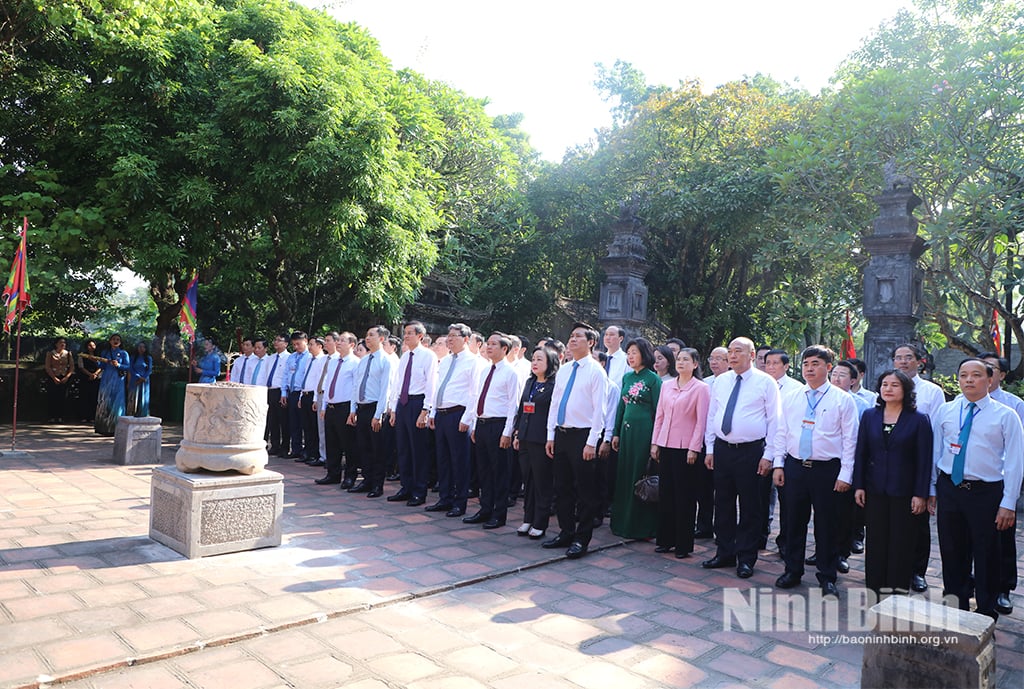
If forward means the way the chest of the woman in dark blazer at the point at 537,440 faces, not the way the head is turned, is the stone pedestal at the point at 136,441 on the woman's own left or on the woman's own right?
on the woman's own right

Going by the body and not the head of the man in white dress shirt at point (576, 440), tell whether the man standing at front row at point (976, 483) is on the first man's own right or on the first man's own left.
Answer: on the first man's own left

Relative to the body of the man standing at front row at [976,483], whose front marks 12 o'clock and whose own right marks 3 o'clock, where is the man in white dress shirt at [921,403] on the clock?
The man in white dress shirt is roughly at 4 o'clock from the man standing at front row.

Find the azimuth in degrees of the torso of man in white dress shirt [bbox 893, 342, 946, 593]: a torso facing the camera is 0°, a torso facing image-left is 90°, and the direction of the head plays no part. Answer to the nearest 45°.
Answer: approximately 45°

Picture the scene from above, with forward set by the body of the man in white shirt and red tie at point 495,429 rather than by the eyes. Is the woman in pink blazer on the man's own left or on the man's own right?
on the man's own left

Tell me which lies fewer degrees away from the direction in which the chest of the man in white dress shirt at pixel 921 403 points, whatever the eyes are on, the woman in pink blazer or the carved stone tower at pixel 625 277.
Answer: the woman in pink blazer

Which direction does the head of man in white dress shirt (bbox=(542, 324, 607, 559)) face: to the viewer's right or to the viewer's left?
to the viewer's left
